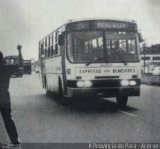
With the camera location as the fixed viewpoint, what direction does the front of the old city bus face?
facing the viewer
